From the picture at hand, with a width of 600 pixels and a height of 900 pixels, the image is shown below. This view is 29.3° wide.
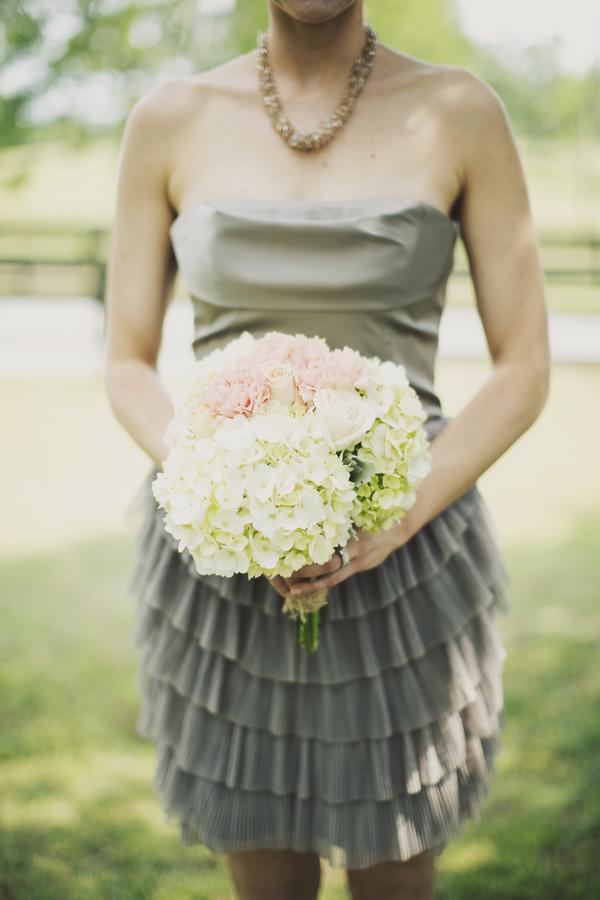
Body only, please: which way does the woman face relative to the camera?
toward the camera

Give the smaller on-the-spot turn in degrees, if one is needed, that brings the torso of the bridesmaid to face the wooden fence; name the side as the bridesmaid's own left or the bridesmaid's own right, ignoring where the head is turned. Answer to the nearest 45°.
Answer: approximately 180°

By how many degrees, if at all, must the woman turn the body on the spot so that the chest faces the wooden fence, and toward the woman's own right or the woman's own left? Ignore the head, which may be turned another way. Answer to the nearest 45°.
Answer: approximately 180°
